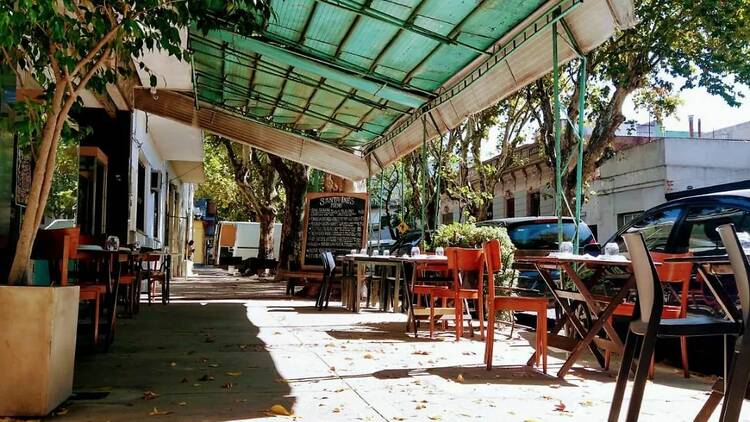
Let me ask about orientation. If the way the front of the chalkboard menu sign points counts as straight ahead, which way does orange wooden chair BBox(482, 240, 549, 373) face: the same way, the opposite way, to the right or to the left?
to the left

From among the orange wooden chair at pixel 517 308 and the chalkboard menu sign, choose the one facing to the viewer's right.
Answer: the orange wooden chair

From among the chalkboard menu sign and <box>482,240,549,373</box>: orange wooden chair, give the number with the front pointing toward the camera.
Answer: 1

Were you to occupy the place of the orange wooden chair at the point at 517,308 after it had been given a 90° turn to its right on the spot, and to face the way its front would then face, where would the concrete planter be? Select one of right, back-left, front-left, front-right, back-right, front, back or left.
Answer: front-right

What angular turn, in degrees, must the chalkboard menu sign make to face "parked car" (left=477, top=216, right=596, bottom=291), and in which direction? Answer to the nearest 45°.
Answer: approximately 45° to its left

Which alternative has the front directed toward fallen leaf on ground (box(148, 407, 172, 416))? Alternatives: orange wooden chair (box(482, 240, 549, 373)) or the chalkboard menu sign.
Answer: the chalkboard menu sign

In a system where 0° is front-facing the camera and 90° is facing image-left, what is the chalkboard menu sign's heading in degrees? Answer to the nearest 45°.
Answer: approximately 0°

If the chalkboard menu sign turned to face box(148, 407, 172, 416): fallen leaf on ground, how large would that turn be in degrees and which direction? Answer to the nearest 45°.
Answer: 0° — it already faces it

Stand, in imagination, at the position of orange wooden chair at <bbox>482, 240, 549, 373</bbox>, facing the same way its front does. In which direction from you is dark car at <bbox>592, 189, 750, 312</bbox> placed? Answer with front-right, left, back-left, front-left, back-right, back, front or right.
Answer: front-left

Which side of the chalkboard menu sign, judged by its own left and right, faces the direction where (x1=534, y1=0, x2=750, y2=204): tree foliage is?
left

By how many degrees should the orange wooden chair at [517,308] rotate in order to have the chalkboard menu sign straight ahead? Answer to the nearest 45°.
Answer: approximately 135° to its left

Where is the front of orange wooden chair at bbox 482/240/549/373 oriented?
to the viewer's right
